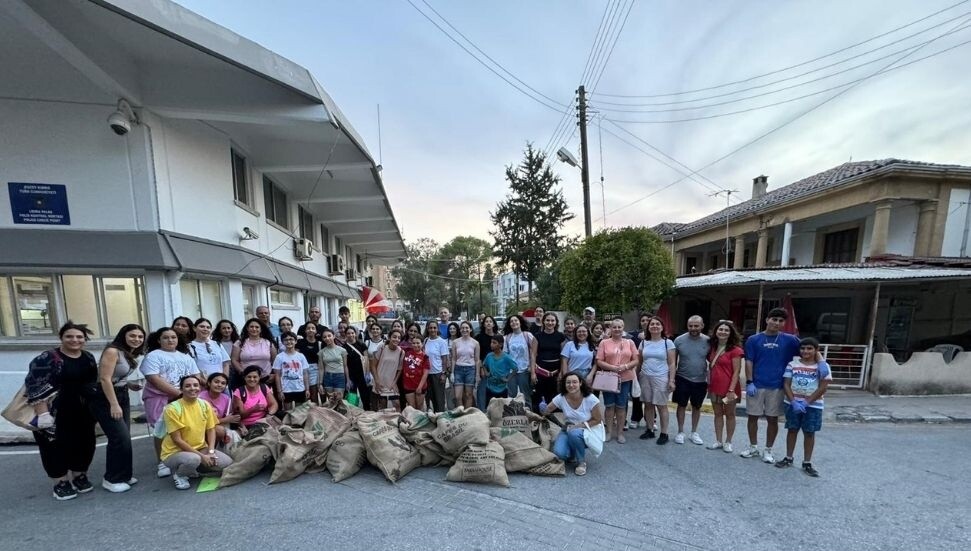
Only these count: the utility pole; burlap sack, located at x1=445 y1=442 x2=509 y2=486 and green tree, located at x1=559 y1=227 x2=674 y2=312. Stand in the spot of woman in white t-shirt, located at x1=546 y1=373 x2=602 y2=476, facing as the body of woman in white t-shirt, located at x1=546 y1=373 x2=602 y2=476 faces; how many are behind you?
2

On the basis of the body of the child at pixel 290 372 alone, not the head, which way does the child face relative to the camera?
toward the camera

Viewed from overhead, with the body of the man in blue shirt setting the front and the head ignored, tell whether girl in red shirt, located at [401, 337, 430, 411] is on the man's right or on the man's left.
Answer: on the man's right

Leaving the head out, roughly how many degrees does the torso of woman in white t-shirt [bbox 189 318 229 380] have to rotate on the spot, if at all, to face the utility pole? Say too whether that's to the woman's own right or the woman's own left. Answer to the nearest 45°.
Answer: approximately 90° to the woman's own left

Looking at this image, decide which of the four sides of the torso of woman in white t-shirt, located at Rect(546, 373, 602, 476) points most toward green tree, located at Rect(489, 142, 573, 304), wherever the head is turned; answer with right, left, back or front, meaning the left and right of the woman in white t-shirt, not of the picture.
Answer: back

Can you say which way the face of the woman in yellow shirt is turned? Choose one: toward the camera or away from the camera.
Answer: toward the camera

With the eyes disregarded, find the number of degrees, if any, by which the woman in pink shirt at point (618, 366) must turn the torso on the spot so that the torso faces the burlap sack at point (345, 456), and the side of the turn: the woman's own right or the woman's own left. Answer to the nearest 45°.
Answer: approximately 45° to the woman's own right

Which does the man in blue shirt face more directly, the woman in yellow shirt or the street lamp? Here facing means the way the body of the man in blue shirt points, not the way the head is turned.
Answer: the woman in yellow shirt

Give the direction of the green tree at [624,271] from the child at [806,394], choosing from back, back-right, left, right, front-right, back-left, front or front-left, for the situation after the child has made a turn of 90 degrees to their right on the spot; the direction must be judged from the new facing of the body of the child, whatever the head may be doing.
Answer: front-right

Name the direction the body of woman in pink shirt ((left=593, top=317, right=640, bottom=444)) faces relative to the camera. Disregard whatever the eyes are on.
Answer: toward the camera

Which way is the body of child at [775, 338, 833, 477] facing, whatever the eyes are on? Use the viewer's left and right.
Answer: facing the viewer

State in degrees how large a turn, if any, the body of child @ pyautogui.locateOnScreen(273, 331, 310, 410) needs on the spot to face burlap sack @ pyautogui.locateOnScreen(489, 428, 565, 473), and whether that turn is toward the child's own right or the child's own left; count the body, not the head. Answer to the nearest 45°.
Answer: approximately 45° to the child's own left

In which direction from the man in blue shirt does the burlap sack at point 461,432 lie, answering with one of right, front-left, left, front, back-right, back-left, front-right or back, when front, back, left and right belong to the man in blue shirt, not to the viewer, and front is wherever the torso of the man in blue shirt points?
front-right

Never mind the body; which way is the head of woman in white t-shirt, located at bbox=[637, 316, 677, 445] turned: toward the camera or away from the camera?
toward the camera

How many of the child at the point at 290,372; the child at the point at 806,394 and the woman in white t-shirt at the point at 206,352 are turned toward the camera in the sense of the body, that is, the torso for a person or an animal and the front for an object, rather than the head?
3
